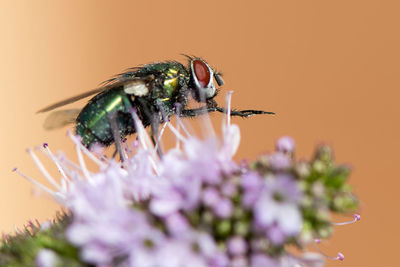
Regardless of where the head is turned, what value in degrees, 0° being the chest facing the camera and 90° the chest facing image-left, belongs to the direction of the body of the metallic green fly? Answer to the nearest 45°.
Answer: approximately 270°
